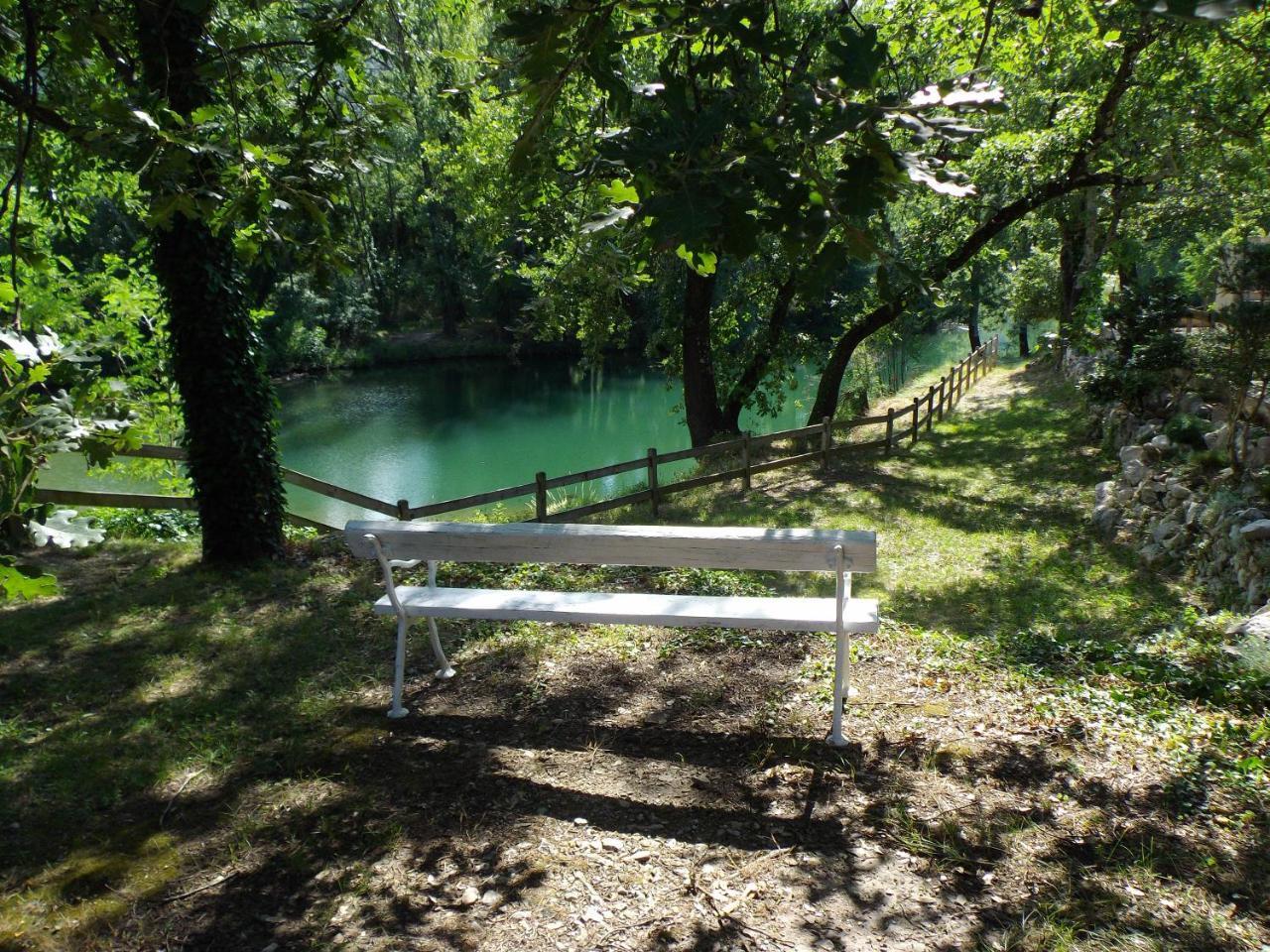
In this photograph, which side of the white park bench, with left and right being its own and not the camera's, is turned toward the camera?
back

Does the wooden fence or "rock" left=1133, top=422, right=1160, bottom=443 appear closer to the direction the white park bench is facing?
the wooden fence

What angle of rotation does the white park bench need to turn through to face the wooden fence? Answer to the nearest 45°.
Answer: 0° — it already faces it

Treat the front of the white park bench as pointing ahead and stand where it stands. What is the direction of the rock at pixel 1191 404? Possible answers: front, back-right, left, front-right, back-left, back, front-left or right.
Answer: front-right

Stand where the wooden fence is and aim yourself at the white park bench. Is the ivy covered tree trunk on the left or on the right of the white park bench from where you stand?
right

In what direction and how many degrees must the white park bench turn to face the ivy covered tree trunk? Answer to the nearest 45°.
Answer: approximately 45° to its left

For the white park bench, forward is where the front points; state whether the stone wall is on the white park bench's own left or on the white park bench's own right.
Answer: on the white park bench's own right

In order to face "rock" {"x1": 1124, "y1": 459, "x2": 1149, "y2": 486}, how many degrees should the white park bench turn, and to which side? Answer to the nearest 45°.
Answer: approximately 45° to its right

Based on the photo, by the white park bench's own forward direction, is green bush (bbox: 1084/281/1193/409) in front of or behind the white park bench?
in front

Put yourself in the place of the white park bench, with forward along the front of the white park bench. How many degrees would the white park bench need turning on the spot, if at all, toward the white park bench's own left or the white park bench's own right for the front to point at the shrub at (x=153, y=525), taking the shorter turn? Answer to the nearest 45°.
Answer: approximately 45° to the white park bench's own left

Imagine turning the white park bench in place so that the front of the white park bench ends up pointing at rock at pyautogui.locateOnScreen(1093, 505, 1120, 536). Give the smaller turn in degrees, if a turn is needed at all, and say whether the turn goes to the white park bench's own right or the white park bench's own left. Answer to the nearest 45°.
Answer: approximately 45° to the white park bench's own right
